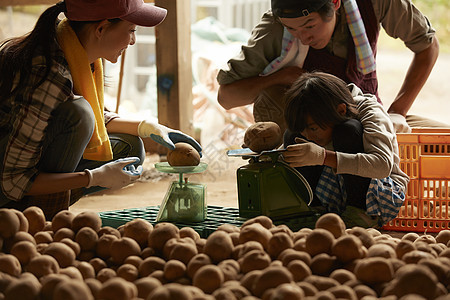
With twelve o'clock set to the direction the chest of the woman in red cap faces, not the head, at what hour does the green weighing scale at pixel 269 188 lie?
The green weighing scale is roughly at 12 o'clock from the woman in red cap.

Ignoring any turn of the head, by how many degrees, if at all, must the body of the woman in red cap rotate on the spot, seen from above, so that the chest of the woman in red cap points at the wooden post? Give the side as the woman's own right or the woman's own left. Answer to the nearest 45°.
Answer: approximately 90° to the woman's own left

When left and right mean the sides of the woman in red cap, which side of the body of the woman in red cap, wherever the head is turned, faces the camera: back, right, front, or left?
right

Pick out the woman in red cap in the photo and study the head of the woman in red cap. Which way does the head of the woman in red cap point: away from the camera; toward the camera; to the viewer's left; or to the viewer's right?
to the viewer's right
